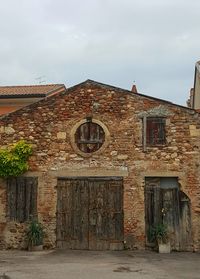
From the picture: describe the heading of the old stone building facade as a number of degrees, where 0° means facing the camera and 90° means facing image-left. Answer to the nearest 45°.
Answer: approximately 0°

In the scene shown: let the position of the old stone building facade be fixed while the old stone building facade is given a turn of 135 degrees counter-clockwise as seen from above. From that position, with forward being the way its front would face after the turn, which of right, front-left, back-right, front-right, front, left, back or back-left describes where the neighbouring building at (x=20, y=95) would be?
left

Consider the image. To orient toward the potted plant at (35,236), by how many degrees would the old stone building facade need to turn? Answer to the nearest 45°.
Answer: approximately 90° to its right
